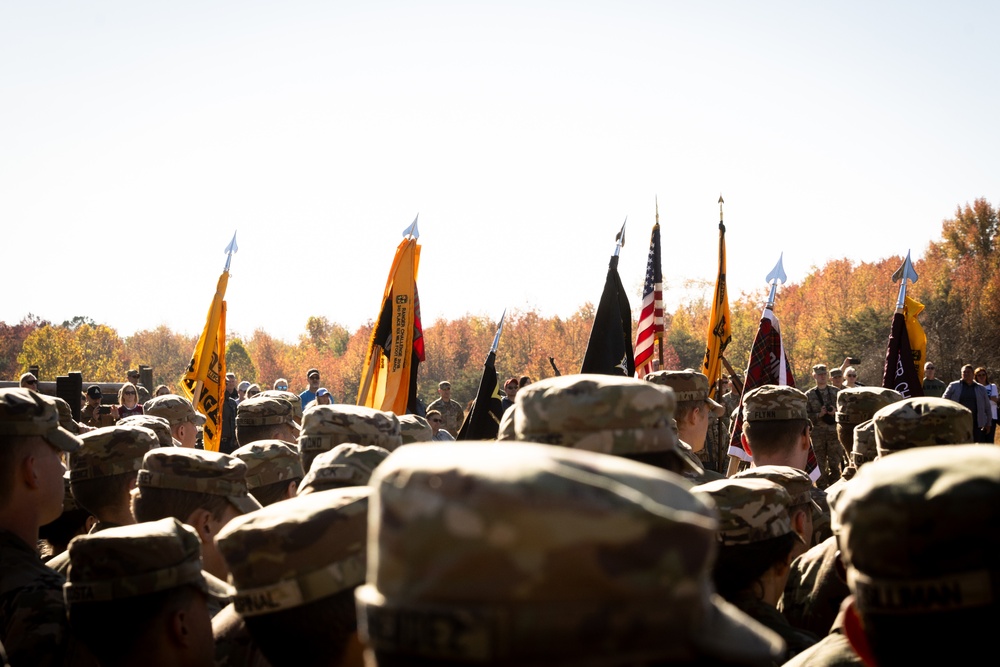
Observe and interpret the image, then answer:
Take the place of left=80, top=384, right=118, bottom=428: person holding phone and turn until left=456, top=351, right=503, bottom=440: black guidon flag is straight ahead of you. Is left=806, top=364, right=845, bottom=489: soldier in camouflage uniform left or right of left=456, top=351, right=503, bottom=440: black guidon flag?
left

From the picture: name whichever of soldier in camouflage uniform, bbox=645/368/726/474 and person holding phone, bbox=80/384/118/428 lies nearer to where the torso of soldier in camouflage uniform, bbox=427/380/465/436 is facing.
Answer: the soldier in camouflage uniform

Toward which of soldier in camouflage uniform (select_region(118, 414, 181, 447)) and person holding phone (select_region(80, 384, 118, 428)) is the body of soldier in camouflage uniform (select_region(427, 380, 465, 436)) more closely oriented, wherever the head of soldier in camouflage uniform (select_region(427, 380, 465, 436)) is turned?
the soldier in camouflage uniform

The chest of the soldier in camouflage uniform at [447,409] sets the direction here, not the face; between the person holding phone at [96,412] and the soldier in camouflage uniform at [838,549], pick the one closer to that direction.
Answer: the soldier in camouflage uniform

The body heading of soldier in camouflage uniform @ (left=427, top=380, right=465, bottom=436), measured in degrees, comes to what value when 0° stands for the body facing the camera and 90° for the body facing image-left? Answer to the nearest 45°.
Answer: approximately 0°

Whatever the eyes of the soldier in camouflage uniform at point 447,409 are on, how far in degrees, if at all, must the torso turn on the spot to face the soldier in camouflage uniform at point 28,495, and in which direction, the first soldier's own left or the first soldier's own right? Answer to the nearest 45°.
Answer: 0° — they already face them
